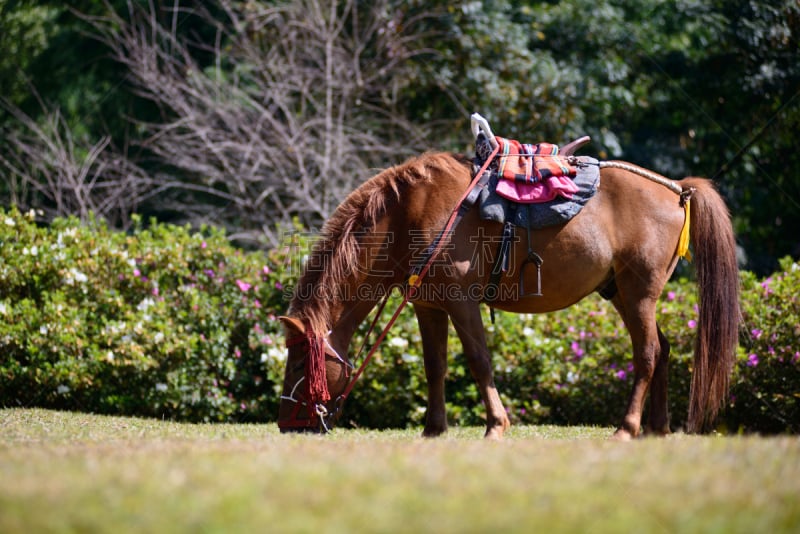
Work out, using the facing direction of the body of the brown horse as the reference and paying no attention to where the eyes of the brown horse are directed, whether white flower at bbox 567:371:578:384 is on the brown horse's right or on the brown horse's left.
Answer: on the brown horse's right

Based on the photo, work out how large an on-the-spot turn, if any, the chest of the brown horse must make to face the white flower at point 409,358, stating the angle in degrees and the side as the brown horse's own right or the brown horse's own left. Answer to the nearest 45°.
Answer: approximately 90° to the brown horse's own right

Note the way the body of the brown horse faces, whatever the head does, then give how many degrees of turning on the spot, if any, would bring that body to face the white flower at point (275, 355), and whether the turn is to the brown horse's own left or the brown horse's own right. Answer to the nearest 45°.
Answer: approximately 45° to the brown horse's own right

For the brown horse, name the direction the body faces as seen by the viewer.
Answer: to the viewer's left

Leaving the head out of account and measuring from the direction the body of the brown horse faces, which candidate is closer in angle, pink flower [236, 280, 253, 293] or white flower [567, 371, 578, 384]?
the pink flower
